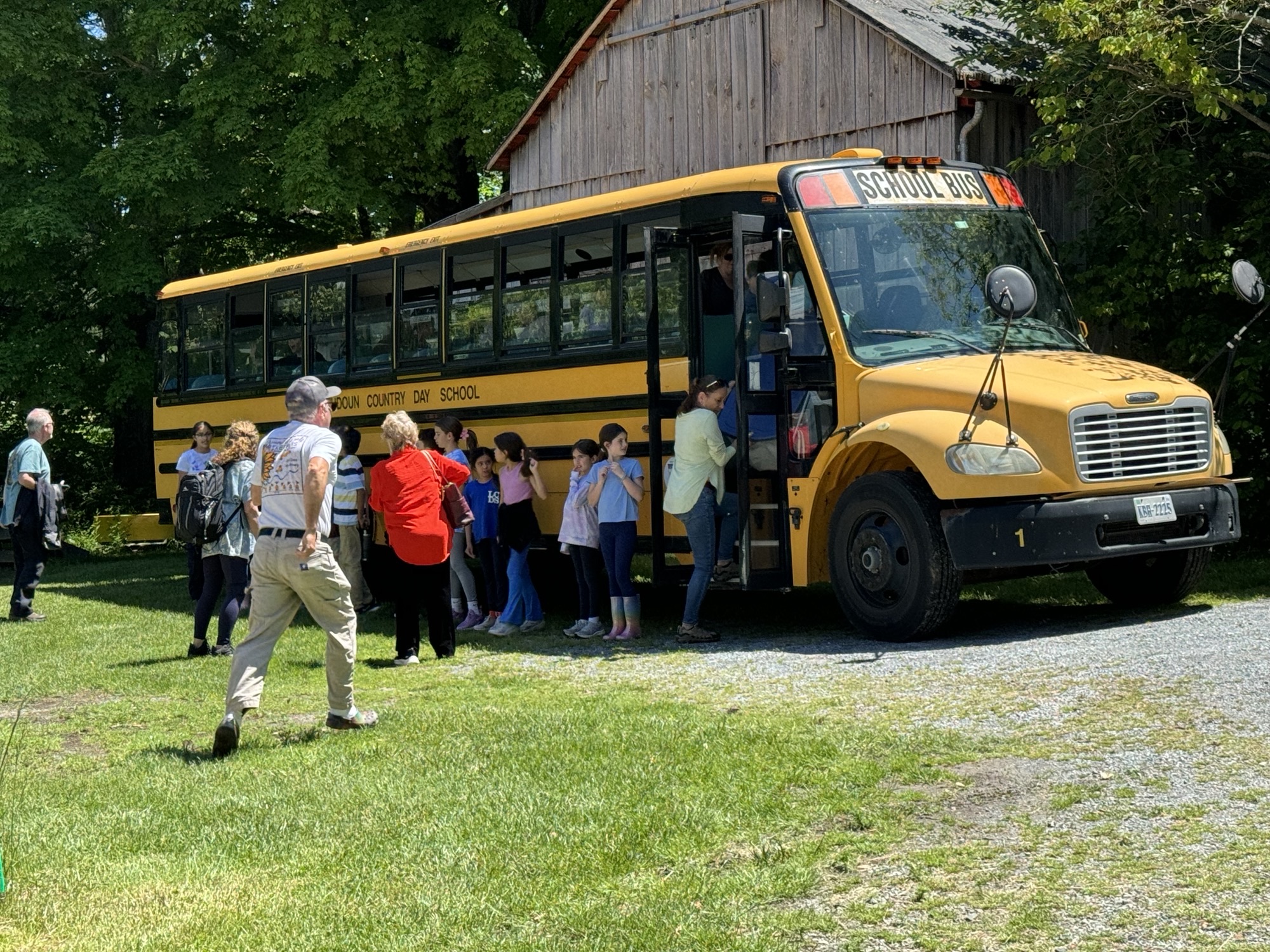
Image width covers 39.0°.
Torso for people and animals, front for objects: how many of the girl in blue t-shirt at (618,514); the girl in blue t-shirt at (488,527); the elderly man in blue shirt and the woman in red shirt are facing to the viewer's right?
1

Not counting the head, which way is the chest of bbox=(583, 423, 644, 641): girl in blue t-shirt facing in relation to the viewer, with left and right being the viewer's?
facing the viewer

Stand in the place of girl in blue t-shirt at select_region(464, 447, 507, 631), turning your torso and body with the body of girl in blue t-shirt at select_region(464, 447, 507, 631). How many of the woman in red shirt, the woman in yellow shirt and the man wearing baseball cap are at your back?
0

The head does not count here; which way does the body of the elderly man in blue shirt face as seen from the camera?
to the viewer's right

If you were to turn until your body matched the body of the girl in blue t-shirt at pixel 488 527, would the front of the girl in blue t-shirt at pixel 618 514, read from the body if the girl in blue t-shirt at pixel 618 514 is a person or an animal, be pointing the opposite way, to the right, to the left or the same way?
the same way

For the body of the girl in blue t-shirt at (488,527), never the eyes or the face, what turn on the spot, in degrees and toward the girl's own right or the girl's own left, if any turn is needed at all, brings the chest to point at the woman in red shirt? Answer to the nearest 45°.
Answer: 0° — they already face them

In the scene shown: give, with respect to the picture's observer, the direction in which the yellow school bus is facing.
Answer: facing the viewer and to the right of the viewer

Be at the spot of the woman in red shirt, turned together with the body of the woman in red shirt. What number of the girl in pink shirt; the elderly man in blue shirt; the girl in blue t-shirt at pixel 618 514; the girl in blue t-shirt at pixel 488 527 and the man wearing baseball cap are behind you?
1

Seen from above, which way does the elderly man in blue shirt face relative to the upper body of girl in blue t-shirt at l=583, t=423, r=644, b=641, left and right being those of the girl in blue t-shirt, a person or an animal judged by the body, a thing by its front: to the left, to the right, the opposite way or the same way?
to the left

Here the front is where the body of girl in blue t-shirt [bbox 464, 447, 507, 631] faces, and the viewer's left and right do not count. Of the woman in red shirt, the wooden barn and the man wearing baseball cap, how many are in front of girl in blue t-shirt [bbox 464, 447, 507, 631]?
2

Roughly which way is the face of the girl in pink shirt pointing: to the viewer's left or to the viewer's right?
to the viewer's left

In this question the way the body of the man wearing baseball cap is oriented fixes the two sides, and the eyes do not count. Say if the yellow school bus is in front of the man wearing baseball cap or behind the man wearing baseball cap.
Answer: in front

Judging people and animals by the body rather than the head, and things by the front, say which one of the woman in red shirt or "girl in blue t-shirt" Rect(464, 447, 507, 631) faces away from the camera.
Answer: the woman in red shirt

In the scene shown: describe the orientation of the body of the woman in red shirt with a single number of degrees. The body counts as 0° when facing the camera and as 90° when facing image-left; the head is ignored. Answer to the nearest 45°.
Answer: approximately 180°

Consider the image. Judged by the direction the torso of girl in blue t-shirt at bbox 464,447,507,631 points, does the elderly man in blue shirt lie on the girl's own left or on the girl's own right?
on the girl's own right

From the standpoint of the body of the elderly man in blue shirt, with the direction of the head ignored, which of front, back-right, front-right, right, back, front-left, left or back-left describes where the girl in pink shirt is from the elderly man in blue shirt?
front-right
